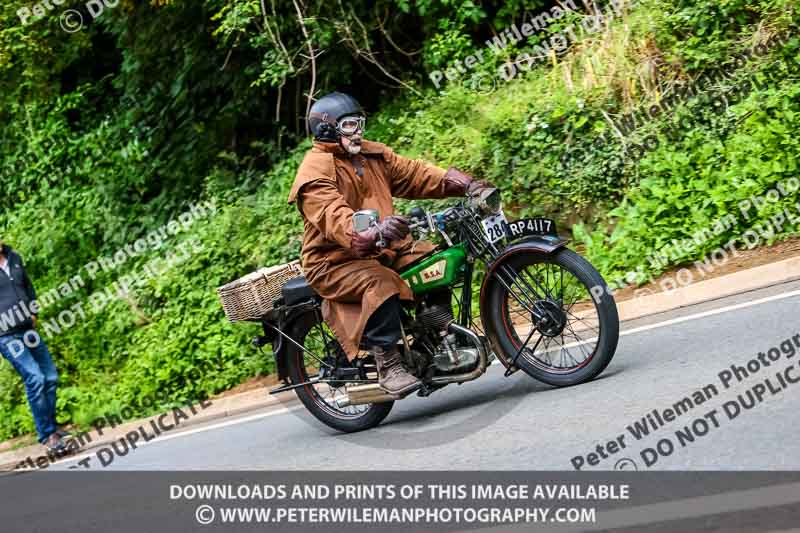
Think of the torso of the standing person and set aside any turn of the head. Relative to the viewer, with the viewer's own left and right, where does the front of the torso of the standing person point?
facing the viewer and to the right of the viewer

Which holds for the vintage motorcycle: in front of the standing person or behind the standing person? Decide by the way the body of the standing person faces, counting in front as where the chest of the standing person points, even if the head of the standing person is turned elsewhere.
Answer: in front

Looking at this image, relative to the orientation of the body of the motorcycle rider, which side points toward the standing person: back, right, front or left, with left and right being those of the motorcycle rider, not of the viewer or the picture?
back

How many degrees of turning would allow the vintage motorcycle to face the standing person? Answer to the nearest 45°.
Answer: approximately 180°
